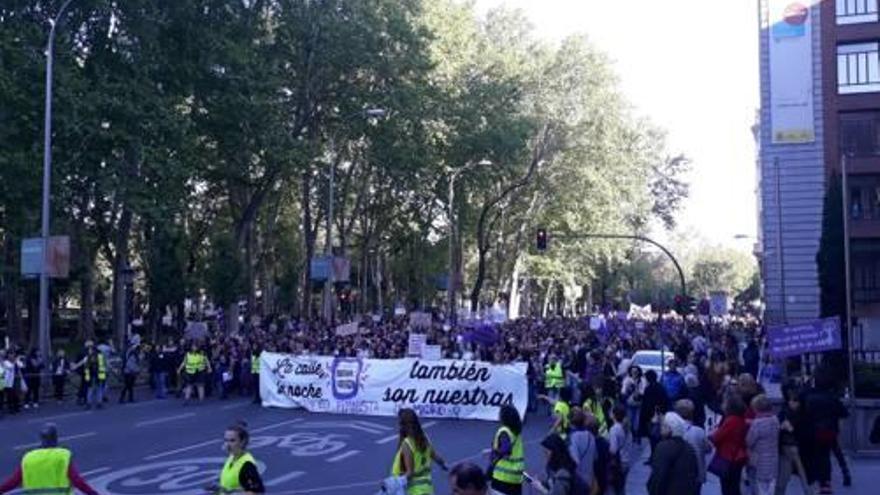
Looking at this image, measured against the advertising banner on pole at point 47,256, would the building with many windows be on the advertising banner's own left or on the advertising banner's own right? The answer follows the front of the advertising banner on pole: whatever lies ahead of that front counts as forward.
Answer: on the advertising banner's own left

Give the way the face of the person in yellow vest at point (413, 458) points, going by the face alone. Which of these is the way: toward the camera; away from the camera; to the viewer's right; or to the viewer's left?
away from the camera

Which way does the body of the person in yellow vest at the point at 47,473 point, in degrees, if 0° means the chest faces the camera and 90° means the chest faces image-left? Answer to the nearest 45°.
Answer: approximately 180°

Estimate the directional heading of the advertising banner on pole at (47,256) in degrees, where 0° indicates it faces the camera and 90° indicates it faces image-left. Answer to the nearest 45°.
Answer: approximately 0°

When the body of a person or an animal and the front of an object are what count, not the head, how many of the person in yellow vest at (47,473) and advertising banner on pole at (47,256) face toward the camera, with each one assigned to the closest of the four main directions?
1

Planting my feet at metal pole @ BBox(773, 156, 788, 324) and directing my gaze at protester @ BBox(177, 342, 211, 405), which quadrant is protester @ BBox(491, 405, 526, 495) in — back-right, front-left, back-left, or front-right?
front-left

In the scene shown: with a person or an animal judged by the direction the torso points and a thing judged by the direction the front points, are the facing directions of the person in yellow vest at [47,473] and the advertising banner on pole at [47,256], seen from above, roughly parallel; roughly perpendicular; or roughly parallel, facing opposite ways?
roughly parallel, facing opposite ways

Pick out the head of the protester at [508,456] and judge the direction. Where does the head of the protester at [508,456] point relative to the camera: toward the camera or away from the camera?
away from the camera

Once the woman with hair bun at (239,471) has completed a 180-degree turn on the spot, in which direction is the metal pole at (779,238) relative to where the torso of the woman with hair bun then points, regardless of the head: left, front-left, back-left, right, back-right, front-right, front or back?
front

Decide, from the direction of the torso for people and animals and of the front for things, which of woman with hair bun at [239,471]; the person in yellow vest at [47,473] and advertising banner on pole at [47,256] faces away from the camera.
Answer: the person in yellow vest

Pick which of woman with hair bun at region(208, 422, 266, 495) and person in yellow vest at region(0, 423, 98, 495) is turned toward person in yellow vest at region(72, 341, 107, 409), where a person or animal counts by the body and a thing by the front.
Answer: person in yellow vest at region(0, 423, 98, 495)

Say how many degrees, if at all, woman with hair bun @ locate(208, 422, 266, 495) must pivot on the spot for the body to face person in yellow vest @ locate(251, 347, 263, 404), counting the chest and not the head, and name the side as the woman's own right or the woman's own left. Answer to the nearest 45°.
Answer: approximately 135° to the woman's own right

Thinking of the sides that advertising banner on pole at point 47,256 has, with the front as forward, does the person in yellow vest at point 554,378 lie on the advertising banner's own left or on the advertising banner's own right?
on the advertising banner's own left
